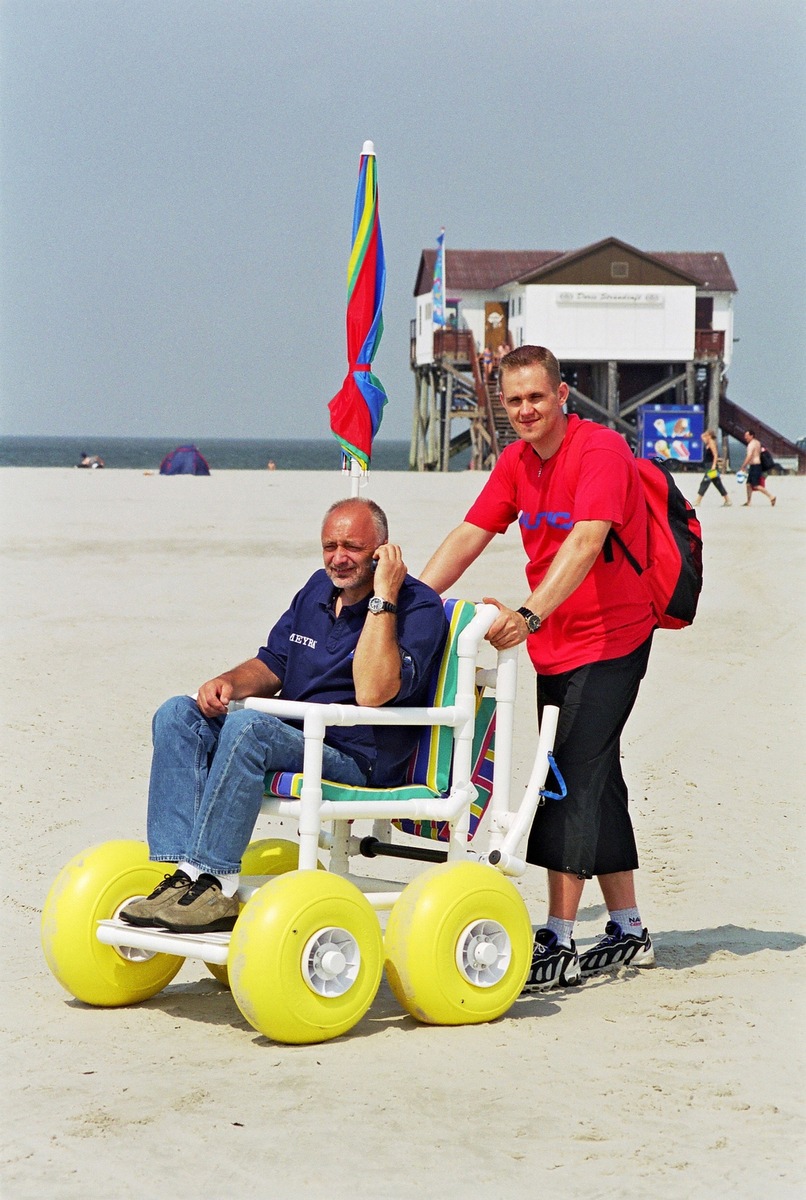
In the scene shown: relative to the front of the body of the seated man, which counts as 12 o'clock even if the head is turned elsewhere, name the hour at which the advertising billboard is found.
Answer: The advertising billboard is roughly at 5 o'clock from the seated man.

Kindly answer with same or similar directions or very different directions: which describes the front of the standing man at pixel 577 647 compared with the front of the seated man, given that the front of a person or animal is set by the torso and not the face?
same or similar directions

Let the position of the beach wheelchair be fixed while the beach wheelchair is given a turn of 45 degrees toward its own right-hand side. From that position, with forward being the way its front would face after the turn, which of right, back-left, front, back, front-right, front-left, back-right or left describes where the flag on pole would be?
right

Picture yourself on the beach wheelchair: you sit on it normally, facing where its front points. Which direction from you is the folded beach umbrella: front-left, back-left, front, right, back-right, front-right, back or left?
back-right

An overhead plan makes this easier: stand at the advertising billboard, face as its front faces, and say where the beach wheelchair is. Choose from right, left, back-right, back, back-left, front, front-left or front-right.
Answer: front

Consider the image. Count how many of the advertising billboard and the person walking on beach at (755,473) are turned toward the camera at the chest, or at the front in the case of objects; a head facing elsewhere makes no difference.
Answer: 1

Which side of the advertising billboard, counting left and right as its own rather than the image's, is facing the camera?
front

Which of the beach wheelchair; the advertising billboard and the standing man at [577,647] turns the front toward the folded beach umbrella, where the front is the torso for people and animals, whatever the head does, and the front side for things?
the advertising billboard

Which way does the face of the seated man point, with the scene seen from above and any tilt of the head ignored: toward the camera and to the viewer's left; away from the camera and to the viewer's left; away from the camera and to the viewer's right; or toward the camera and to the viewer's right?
toward the camera and to the viewer's left

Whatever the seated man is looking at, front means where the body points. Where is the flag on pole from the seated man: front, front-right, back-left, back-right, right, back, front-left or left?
back-right

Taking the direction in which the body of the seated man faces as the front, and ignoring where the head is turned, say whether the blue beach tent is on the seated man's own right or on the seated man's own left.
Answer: on the seated man's own right

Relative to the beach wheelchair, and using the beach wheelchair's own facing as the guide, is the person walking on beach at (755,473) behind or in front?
behind
